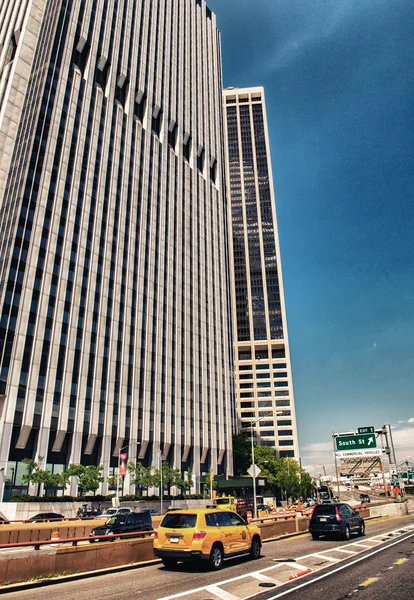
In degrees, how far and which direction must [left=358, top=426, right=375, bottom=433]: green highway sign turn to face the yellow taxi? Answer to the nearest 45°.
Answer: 0° — it already faces it

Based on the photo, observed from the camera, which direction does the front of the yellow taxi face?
facing away from the viewer and to the right of the viewer

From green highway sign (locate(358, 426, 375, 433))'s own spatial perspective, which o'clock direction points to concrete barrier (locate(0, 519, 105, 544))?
The concrete barrier is roughly at 1 o'clock from the green highway sign.

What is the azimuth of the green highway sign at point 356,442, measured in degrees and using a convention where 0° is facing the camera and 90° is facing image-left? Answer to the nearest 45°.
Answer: approximately 0°

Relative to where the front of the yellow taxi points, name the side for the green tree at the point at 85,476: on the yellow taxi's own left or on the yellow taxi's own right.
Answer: on the yellow taxi's own left

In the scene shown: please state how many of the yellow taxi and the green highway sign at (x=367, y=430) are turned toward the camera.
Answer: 1

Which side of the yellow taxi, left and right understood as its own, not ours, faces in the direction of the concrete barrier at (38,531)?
left

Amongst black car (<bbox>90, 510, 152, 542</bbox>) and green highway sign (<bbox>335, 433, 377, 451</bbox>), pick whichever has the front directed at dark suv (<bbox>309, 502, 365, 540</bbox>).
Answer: the green highway sign
